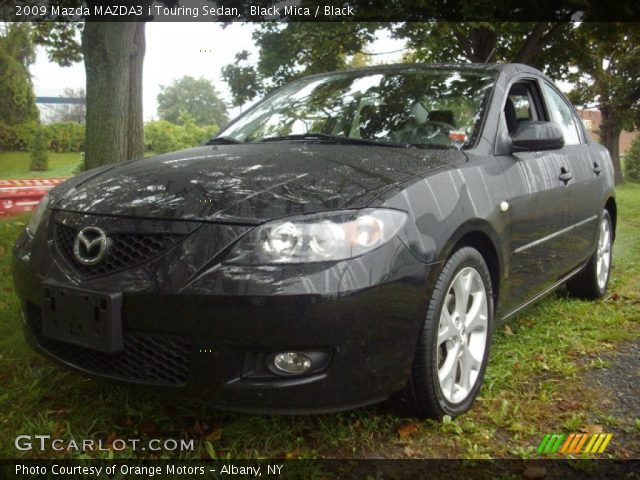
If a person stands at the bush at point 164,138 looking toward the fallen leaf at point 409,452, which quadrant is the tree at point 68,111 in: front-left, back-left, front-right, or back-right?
back-right

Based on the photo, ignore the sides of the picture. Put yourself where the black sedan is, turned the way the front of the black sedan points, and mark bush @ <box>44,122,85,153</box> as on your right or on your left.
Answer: on your right

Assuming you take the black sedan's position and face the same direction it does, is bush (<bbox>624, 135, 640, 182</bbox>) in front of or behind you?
behind

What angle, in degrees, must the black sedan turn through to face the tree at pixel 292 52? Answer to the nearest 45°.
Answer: approximately 135° to its right

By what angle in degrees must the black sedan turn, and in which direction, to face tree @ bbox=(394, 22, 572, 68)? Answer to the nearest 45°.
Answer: approximately 135° to its right

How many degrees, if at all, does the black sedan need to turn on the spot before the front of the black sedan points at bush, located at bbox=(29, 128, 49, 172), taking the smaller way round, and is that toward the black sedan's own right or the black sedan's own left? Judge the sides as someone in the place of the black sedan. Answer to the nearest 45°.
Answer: approximately 90° to the black sedan's own right

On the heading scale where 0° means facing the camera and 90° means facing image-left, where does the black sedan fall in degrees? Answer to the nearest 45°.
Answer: approximately 45°
